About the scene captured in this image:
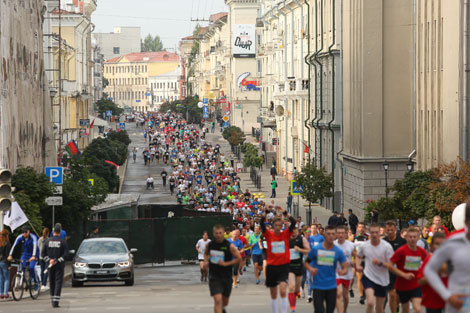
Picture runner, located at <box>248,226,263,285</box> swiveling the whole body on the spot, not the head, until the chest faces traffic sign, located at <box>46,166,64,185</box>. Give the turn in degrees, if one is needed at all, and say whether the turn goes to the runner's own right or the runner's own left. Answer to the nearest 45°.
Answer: approximately 135° to the runner's own right

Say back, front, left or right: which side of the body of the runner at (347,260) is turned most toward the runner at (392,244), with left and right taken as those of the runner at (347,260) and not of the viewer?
left

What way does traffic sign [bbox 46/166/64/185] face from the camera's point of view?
toward the camera

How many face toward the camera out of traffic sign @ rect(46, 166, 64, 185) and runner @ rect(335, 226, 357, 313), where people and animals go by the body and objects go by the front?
2

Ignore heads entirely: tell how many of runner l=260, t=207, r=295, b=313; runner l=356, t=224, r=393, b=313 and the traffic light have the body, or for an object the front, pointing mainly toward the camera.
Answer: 3

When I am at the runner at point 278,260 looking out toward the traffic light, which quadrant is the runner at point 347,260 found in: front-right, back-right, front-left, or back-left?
back-right

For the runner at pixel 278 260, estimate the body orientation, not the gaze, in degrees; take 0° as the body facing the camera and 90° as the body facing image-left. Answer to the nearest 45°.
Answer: approximately 0°

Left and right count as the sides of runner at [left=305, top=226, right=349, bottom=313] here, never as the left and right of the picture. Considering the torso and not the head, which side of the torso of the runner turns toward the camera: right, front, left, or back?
front

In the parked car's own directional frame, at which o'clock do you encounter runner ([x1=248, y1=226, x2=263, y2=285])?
The runner is roughly at 9 o'clock from the parked car.

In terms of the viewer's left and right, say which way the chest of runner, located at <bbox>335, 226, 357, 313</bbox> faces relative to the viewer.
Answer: facing the viewer
